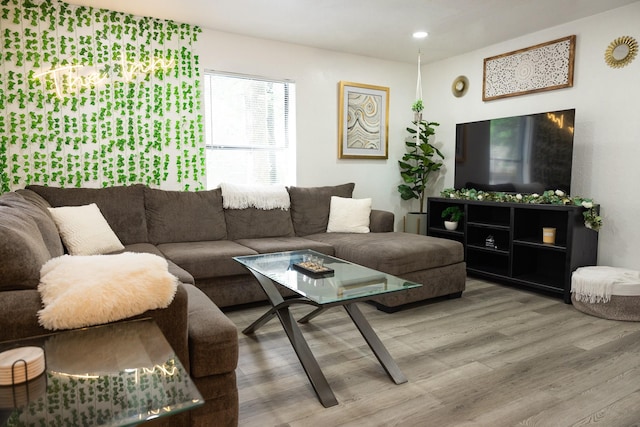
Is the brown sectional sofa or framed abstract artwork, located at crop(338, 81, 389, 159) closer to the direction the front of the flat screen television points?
the brown sectional sofa

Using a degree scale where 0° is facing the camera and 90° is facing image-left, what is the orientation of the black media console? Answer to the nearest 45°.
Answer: approximately 45°

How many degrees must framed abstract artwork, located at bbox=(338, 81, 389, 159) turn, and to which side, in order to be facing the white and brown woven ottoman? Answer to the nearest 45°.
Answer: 0° — it already faces it

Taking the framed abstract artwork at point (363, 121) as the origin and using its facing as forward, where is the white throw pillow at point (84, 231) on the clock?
The white throw pillow is roughly at 3 o'clock from the framed abstract artwork.

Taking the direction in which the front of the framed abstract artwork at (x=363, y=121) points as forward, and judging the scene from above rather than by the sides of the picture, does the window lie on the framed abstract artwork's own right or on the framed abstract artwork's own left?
on the framed abstract artwork's own right

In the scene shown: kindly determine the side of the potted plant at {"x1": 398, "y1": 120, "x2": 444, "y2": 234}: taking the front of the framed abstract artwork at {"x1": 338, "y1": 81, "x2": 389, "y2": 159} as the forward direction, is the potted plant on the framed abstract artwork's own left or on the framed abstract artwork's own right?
on the framed abstract artwork's own left
